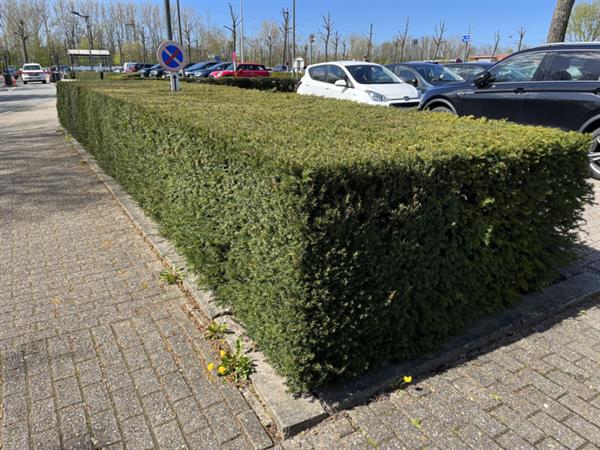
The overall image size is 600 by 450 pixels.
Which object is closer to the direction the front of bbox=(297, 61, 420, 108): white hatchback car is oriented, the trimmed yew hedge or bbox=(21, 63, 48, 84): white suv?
the trimmed yew hedge

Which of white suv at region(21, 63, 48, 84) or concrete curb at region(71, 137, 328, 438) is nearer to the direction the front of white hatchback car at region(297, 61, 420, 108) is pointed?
the concrete curb

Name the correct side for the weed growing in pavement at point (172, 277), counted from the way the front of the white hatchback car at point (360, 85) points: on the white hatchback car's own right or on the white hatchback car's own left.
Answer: on the white hatchback car's own right

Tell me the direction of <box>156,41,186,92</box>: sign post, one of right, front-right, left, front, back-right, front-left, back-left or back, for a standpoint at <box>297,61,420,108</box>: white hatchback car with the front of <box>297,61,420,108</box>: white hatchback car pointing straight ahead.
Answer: right

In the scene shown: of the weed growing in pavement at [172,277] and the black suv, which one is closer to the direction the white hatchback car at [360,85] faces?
the black suv

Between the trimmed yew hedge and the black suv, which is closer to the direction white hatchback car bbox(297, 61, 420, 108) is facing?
the black suv

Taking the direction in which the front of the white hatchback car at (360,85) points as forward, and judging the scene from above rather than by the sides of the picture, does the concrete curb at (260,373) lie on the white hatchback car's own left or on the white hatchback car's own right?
on the white hatchback car's own right

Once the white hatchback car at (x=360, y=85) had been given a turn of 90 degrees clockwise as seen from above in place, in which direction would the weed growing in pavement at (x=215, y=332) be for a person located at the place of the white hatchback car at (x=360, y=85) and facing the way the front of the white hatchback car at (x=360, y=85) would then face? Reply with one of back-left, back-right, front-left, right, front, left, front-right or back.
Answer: front-left

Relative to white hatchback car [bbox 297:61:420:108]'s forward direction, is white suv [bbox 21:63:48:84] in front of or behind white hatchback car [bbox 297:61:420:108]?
behind

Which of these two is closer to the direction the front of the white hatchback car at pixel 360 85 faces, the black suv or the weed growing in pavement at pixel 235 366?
the black suv

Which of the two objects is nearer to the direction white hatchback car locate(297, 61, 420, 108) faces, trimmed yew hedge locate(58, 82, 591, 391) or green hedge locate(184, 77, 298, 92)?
the trimmed yew hedge

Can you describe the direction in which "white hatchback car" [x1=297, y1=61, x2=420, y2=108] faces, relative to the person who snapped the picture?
facing the viewer and to the right of the viewer

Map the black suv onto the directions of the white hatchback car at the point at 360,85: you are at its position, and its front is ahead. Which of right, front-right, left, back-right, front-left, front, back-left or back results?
front
